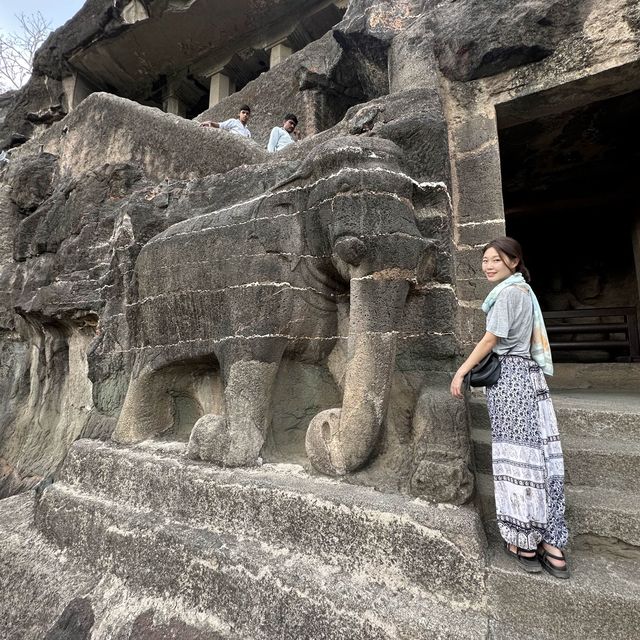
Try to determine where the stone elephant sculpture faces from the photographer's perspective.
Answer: facing the viewer and to the right of the viewer

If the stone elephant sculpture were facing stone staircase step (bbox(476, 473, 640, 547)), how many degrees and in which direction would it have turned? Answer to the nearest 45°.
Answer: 0° — it already faces it

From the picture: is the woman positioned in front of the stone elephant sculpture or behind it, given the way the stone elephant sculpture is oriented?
in front

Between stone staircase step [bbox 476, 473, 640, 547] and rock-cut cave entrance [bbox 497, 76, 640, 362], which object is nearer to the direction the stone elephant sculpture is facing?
the stone staircase step

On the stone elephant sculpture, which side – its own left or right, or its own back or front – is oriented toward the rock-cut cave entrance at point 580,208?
left
